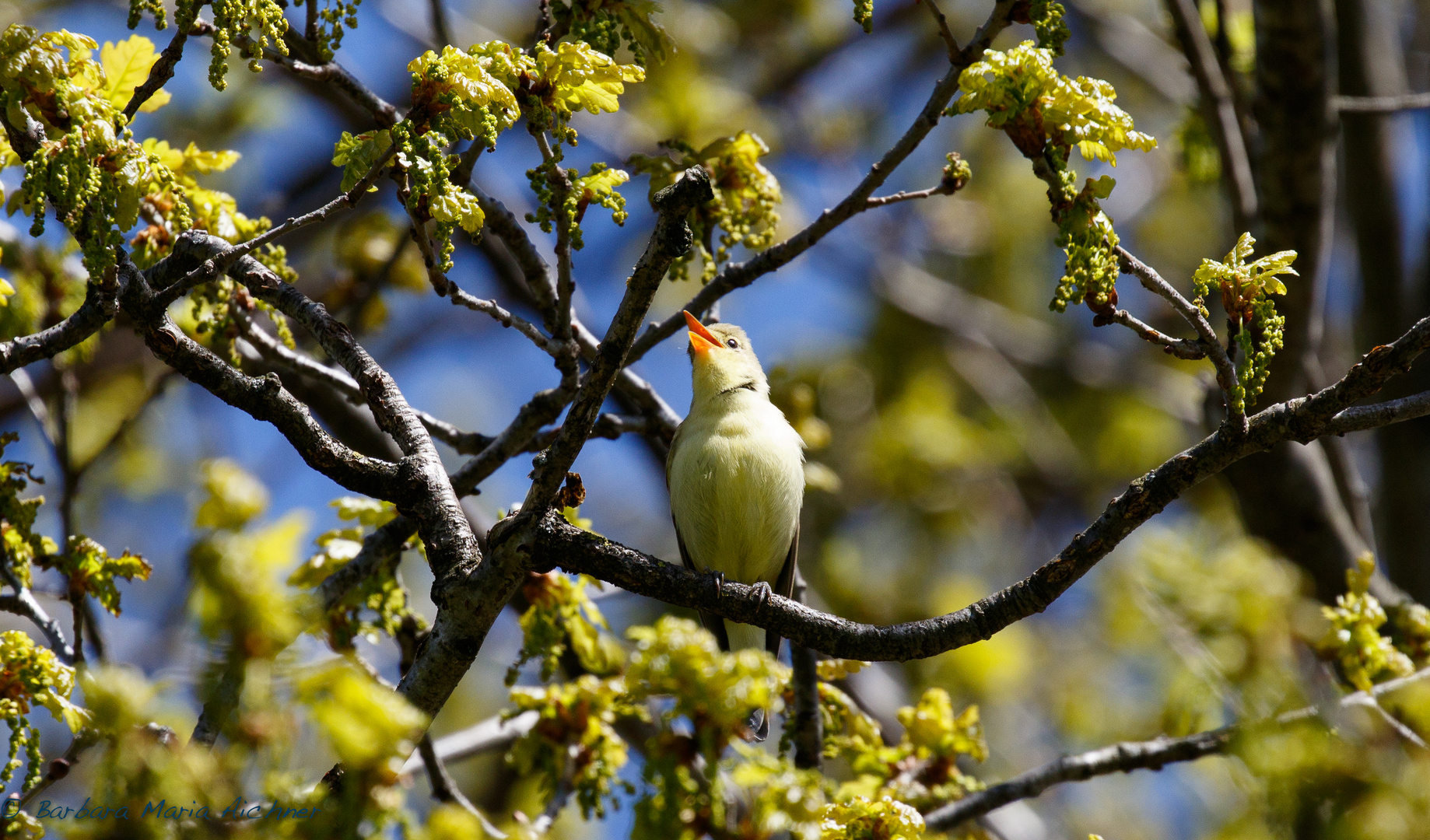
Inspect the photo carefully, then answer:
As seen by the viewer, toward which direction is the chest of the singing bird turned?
toward the camera
